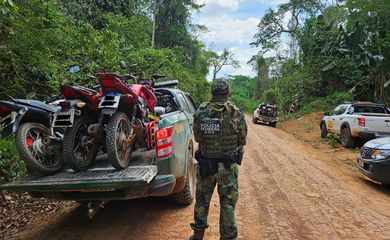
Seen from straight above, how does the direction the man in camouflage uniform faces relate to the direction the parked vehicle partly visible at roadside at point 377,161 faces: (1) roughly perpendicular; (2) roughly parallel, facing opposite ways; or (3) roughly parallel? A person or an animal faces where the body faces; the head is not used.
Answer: roughly perpendicular

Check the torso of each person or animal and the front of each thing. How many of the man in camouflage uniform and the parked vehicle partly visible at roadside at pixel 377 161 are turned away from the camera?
1

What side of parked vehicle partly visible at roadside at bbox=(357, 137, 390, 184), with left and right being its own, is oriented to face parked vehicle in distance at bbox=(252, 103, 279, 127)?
right

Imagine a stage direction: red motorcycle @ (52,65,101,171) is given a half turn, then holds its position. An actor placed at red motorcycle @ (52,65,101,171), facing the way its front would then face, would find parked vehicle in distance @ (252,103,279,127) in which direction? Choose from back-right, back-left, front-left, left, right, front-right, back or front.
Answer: back

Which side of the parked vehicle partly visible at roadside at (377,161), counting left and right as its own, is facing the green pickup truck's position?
front

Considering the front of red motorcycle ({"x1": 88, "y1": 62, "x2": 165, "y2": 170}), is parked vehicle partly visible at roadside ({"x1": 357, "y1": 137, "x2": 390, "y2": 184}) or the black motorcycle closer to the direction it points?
the parked vehicle partly visible at roadside

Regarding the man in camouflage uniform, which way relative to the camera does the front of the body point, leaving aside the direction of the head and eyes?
away from the camera

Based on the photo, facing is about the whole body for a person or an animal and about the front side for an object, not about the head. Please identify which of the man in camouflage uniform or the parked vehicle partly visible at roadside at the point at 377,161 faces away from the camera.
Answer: the man in camouflage uniform

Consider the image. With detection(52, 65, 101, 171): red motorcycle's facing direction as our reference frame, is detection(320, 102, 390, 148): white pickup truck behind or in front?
in front

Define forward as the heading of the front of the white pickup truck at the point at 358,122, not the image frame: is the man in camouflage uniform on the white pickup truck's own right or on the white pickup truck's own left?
on the white pickup truck's own left

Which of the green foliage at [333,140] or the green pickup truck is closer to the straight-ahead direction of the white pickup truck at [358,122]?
the green foliage

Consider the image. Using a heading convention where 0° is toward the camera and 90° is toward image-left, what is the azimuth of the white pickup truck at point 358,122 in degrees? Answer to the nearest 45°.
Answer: approximately 135°

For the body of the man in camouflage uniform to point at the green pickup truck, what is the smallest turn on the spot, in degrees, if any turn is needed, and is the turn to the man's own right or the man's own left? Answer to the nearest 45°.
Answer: approximately 90° to the man's own left
